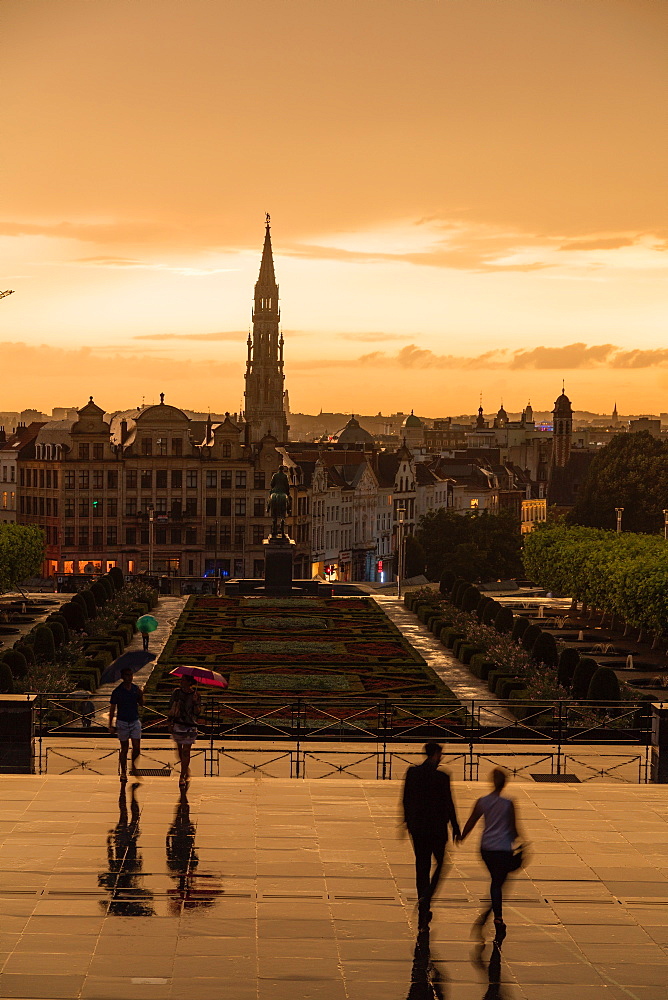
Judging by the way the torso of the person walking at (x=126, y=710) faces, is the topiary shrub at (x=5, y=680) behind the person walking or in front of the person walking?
behind

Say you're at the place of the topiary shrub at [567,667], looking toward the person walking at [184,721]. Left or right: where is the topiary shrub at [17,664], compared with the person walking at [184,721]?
right

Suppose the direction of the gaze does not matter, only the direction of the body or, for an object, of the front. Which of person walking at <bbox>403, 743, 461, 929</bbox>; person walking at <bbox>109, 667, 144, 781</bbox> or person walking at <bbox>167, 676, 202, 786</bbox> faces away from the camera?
person walking at <bbox>403, 743, 461, 929</bbox>

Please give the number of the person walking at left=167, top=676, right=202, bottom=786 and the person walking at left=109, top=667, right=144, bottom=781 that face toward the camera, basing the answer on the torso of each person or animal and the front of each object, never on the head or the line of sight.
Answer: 2

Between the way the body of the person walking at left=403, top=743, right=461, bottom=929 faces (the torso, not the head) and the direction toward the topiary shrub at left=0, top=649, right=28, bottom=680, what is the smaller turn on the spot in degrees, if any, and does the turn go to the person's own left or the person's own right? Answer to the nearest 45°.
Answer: approximately 45° to the person's own left

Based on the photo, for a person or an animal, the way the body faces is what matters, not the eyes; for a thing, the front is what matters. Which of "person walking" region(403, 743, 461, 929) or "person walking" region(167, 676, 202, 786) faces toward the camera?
"person walking" region(167, 676, 202, 786)

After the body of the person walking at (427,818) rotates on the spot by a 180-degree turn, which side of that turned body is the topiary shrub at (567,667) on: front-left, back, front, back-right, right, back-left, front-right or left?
back

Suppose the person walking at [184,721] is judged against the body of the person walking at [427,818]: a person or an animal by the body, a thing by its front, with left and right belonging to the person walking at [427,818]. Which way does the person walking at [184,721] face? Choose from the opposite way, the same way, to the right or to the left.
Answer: the opposite way

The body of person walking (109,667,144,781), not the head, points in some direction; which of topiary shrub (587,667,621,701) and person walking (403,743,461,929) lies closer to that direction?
the person walking

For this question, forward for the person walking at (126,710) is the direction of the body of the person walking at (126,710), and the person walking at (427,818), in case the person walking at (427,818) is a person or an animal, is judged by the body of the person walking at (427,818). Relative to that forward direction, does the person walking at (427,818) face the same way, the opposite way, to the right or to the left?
the opposite way

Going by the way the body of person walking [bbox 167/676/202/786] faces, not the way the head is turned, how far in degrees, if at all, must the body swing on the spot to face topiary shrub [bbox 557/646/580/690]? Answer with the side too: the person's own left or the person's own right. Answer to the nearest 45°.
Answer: approximately 135° to the person's own left

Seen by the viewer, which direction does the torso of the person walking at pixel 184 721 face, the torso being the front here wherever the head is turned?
toward the camera

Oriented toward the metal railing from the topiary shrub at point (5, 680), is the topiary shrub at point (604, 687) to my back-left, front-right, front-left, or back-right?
front-left

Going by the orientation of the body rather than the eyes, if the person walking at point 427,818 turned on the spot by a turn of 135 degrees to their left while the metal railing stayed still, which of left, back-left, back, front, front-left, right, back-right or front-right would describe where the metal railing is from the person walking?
back-right

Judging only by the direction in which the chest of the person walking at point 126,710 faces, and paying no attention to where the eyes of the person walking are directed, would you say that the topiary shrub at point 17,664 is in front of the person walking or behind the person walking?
behind

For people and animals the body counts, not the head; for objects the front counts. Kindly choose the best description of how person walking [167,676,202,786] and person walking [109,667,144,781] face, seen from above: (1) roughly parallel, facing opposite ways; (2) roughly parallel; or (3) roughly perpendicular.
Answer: roughly parallel

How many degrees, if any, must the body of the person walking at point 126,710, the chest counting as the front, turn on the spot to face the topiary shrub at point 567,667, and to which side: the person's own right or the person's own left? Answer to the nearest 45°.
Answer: approximately 135° to the person's own left
